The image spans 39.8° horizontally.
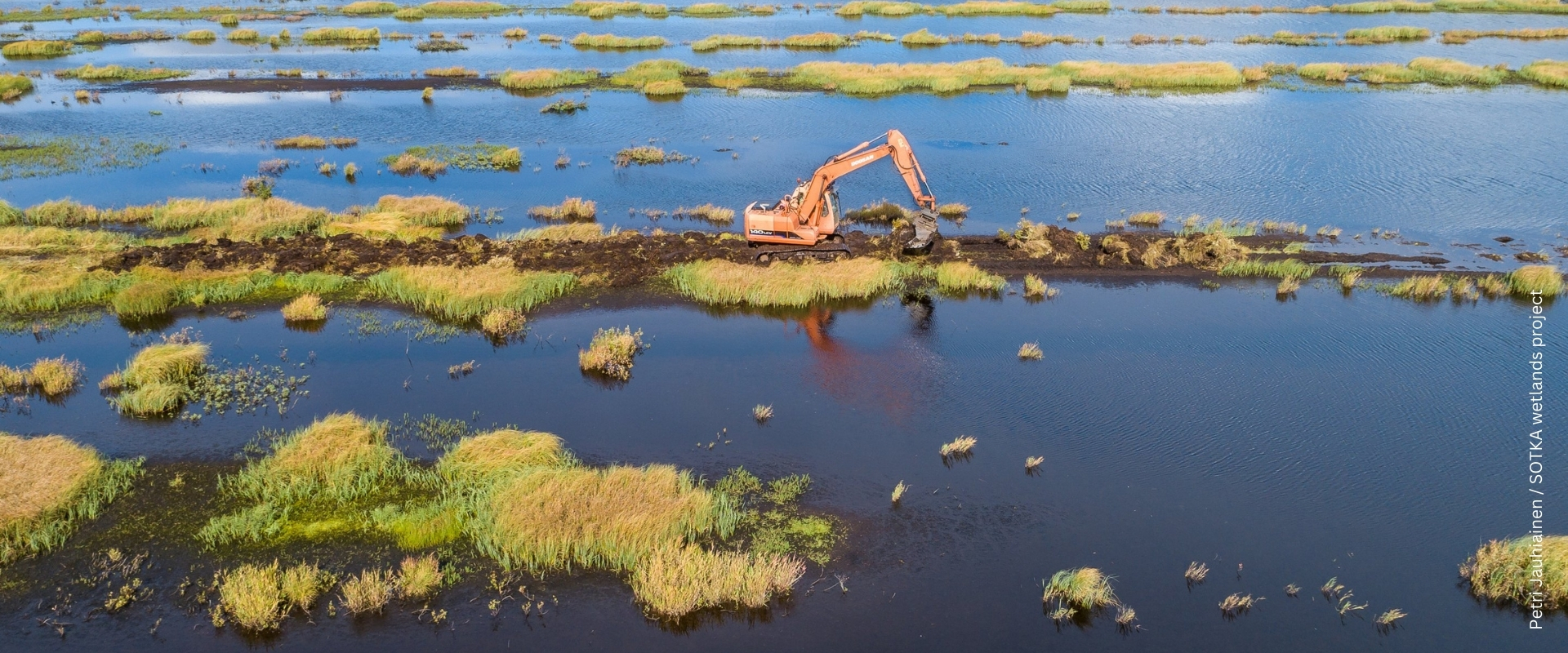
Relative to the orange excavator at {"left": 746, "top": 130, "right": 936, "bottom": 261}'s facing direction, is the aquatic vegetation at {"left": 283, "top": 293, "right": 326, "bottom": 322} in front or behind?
behind

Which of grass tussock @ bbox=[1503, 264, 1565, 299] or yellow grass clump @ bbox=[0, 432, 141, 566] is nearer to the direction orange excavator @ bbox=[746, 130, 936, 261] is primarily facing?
the grass tussock

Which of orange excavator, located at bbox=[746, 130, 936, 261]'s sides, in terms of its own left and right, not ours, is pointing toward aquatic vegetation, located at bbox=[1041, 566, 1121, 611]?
right

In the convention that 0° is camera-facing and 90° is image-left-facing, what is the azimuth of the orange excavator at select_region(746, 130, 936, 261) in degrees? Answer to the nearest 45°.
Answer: approximately 270°

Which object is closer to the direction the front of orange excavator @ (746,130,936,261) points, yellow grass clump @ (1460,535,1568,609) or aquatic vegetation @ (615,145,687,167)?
the yellow grass clump

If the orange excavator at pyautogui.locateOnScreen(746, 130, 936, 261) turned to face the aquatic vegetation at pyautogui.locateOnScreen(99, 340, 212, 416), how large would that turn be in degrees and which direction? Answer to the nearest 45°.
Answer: approximately 135° to its right

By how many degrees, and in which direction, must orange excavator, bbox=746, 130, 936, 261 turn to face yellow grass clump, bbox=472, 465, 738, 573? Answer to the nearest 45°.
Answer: approximately 90° to its right

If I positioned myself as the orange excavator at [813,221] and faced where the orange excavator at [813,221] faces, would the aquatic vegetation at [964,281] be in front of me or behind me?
in front

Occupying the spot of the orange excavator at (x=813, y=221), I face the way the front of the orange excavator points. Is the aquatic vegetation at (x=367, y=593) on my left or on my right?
on my right

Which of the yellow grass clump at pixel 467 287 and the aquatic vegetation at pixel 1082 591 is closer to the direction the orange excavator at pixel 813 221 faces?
the aquatic vegetation

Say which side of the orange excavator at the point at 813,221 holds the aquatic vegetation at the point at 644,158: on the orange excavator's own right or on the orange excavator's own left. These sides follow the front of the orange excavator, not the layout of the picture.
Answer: on the orange excavator's own left

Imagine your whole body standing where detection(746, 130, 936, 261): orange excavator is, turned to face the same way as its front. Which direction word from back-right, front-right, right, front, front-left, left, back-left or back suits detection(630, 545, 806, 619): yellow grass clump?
right

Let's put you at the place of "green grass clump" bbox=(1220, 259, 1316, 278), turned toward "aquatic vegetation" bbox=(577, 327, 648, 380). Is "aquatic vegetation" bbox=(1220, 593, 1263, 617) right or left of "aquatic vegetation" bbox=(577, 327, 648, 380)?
left
